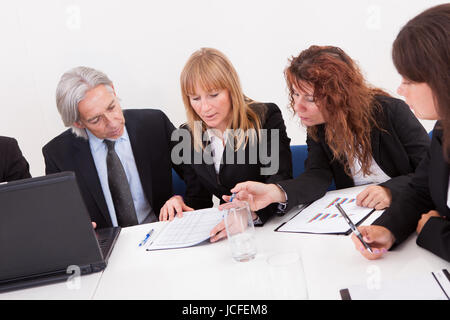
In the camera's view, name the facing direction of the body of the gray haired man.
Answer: toward the camera

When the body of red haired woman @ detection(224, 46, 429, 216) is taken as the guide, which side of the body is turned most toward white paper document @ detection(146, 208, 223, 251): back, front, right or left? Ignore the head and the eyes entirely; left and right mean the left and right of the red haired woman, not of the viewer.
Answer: front

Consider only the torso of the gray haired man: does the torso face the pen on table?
yes

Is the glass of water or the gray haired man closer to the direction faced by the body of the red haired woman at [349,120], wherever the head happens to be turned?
the glass of water

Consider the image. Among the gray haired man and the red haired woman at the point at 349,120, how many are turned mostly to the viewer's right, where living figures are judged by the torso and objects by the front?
0

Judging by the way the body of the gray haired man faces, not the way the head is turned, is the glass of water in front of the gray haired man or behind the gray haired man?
in front

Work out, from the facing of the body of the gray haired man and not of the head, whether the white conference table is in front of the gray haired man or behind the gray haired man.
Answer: in front

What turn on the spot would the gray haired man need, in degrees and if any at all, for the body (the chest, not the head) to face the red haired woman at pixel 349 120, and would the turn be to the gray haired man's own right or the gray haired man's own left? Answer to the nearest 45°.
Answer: approximately 45° to the gray haired man's own left

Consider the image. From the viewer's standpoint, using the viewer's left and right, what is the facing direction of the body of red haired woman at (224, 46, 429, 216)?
facing the viewer and to the left of the viewer

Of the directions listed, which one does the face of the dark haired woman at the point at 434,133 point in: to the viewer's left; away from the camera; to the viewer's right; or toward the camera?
to the viewer's left

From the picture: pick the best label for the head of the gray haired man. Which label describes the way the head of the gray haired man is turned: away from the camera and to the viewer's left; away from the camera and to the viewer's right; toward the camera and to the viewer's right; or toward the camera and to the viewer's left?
toward the camera and to the viewer's right

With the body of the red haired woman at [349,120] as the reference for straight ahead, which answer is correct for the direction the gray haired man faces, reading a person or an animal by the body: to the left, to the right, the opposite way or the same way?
to the left

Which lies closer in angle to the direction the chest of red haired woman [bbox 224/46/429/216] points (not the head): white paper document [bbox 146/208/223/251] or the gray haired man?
the white paper document

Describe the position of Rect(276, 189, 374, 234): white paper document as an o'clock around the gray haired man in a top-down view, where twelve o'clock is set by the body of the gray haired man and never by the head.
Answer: The white paper document is roughly at 11 o'clock from the gray haired man.

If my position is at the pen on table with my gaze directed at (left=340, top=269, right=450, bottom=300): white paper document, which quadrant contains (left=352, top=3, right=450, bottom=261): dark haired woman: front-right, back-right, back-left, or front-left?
front-left

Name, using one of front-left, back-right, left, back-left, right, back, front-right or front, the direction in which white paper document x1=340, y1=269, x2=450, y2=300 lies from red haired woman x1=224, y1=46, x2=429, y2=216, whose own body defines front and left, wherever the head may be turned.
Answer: front-left
